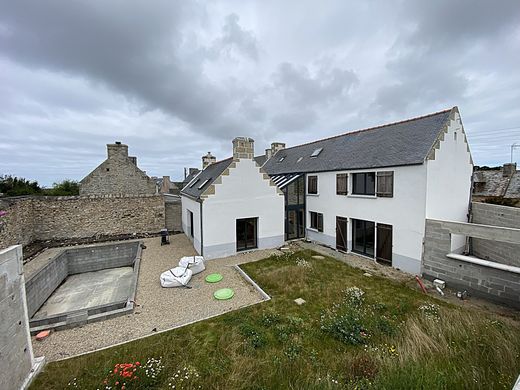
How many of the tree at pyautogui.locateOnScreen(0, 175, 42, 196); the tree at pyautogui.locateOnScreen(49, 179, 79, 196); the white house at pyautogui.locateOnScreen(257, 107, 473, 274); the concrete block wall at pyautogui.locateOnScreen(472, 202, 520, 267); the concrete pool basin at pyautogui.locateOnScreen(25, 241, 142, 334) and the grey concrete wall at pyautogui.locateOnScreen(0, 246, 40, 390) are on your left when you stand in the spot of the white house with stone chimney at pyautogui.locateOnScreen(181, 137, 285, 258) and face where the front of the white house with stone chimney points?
2

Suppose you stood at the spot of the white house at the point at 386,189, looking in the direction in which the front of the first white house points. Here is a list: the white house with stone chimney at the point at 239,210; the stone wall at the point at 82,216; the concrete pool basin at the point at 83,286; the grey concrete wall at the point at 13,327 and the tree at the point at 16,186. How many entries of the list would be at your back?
0

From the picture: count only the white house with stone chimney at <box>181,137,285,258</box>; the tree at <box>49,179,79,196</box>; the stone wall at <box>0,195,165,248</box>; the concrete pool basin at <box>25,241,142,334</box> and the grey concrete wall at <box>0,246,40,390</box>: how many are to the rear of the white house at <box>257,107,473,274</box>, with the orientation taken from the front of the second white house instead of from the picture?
0

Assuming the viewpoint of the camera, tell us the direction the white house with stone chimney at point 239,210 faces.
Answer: facing the viewer

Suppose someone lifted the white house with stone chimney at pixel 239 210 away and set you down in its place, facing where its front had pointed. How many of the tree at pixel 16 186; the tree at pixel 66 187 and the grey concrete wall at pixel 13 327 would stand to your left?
0

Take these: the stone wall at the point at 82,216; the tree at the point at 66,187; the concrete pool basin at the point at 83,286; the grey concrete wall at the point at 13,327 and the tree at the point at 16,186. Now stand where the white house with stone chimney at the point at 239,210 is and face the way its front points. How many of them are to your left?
0

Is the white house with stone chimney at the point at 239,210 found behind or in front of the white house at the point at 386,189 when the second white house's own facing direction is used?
in front

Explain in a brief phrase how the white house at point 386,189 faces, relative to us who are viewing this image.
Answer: facing the viewer and to the left of the viewer

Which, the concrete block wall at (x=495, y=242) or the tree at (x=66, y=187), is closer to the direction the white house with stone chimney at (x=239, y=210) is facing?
the concrete block wall

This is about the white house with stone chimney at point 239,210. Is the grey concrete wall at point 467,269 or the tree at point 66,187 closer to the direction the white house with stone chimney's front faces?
the grey concrete wall

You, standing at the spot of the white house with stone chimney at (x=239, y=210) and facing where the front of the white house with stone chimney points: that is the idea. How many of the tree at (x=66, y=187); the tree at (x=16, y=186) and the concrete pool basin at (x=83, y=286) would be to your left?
0

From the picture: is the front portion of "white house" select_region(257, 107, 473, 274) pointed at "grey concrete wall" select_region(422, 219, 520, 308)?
no

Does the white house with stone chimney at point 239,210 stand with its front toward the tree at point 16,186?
no

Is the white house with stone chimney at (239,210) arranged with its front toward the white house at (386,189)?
no

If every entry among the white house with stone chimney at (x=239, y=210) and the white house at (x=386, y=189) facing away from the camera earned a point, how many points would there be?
0
